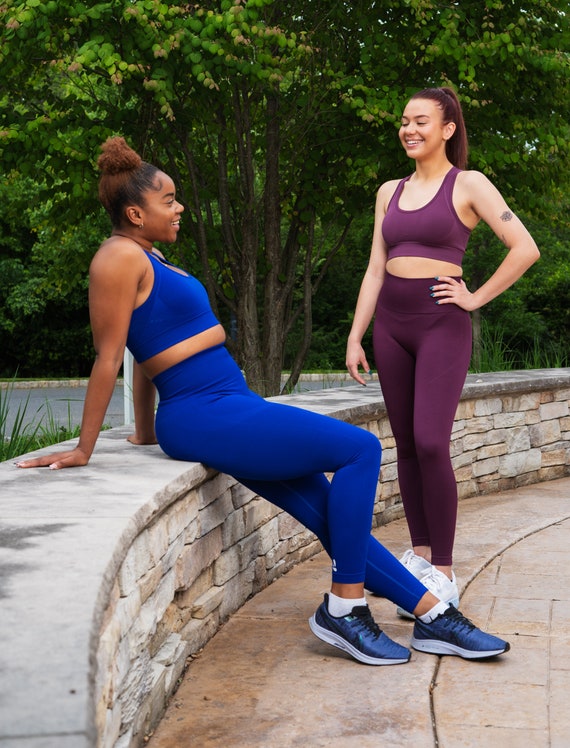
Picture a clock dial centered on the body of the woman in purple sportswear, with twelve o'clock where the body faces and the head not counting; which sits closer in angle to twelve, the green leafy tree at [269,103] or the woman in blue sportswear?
the woman in blue sportswear

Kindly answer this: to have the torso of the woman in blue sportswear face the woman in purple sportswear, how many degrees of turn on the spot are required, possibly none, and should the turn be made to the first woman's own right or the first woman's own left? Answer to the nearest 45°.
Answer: approximately 45° to the first woman's own left

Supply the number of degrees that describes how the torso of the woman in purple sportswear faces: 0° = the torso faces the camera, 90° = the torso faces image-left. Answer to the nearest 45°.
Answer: approximately 45°

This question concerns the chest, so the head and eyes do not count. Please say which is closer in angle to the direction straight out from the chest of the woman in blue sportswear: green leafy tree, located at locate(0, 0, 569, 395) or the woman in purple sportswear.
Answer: the woman in purple sportswear

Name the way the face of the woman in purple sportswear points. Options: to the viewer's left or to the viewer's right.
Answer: to the viewer's left

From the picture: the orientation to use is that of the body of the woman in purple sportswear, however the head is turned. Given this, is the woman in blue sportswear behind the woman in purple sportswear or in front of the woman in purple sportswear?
in front

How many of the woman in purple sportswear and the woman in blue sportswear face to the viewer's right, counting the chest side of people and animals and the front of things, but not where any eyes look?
1

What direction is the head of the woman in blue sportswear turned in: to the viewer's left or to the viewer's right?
to the viewer's right

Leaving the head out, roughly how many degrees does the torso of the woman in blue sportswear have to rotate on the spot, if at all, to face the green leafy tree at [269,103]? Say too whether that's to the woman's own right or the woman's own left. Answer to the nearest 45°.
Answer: approximately 90° to the woman's own left

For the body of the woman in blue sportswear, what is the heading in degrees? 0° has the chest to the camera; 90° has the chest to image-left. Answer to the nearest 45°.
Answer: approximately 270°
